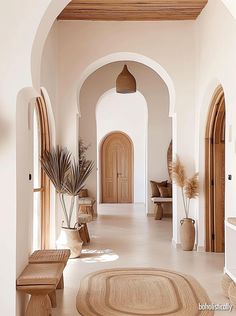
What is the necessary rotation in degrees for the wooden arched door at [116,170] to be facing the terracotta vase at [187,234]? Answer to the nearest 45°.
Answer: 0° — it already faces it

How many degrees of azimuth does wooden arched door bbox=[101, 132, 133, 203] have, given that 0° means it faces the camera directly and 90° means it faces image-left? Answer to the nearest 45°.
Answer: approximately 0°

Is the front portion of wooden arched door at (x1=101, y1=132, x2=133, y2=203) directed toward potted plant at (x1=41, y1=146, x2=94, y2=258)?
yes

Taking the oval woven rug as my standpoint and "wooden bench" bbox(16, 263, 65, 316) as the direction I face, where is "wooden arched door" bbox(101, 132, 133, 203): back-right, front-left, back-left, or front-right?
back-right

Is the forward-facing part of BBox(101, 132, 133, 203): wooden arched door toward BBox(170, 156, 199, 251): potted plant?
yes

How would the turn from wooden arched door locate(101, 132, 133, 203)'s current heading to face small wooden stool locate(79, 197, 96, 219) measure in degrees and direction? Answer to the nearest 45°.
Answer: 0° — it already faces it

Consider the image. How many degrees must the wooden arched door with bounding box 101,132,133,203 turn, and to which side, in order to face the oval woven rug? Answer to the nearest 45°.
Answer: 0° — it already faces it
